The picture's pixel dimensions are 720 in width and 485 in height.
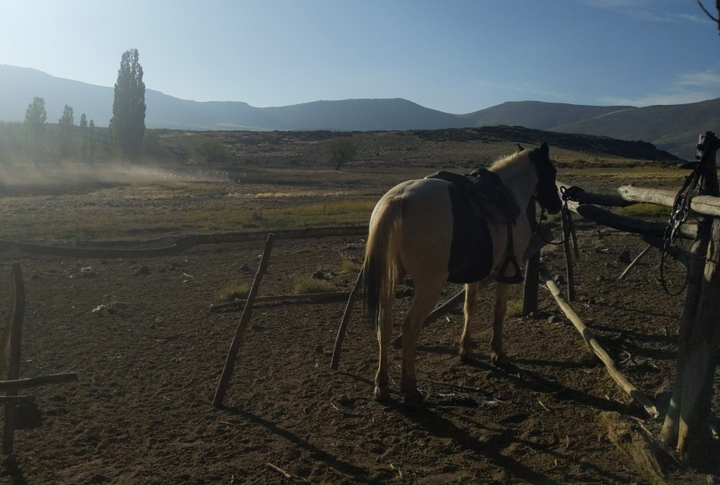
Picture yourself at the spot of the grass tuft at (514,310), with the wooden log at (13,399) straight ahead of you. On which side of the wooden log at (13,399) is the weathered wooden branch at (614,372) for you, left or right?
left

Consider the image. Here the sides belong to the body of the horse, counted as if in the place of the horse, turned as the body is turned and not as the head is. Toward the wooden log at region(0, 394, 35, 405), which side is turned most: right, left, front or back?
back

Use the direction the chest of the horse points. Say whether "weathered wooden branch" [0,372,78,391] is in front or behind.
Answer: behind

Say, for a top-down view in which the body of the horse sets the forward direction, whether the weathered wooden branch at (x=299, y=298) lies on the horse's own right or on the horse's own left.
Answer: on the horse's own left

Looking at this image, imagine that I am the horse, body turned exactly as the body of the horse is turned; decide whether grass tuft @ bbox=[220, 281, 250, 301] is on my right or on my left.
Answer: on my left

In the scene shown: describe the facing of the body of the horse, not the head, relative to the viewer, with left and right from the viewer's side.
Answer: facing away from the viewer and to the right of the viewer
